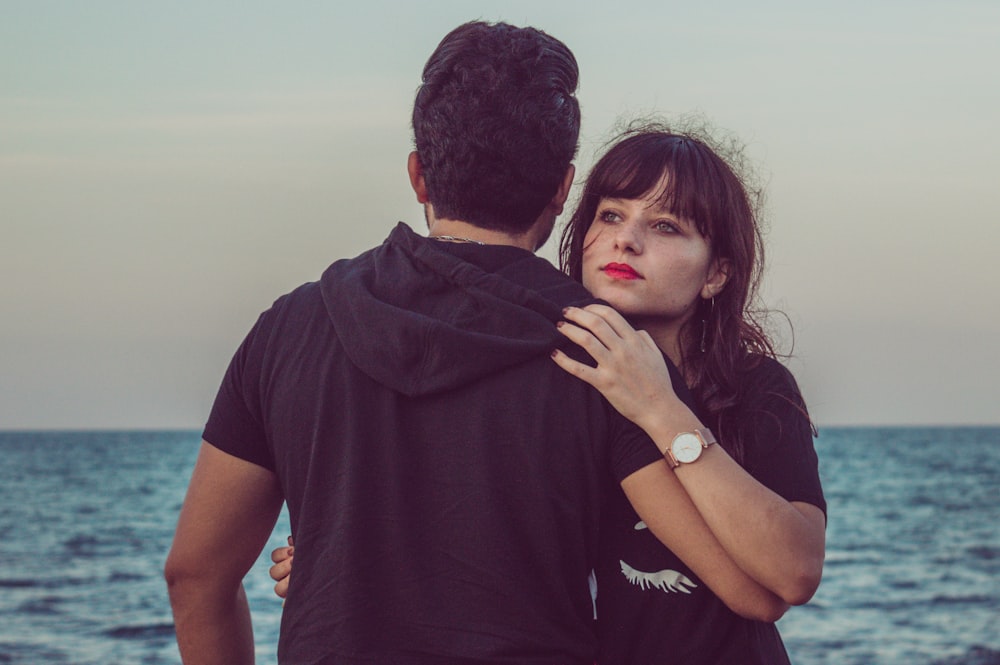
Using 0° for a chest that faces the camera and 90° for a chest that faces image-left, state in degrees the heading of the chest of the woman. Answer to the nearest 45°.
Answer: approximately 45°

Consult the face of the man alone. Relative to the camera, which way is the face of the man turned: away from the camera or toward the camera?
away from the camera

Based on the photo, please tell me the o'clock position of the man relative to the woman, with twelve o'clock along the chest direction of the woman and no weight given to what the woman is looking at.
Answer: The man is roughly at 12 o'clock from the woman.

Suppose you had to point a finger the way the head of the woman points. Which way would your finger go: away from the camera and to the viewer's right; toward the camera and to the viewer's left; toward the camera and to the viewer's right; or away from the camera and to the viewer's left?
toward the camera and to the viewer's left
